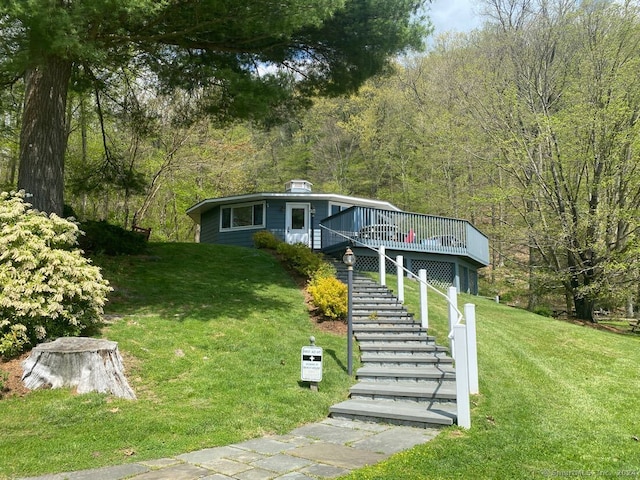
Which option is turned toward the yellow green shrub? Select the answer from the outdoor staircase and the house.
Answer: the house

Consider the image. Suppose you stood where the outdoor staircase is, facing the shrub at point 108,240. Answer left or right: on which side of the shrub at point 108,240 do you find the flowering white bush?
left

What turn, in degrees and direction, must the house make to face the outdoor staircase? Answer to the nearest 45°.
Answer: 0° — it already faces it

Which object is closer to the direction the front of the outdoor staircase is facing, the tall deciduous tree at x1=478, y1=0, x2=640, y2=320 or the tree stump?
the tree stump

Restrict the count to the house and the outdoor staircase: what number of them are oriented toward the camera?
2

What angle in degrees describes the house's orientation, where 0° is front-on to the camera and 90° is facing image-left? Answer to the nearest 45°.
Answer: approximately 0°

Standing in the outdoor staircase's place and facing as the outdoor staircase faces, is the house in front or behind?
behind

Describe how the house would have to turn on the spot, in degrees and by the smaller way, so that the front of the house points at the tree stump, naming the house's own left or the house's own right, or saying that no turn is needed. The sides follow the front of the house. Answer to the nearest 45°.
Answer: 0° — it already faces it

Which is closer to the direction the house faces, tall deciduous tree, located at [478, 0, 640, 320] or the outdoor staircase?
the outdoor staircase

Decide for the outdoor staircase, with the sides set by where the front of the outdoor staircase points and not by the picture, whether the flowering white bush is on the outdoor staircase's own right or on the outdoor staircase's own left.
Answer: on the outdoor staircase's own right

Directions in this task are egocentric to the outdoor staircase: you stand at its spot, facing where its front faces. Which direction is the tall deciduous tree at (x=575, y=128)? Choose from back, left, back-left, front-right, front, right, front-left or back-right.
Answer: back-left

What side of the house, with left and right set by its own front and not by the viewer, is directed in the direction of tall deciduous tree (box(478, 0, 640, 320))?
left
